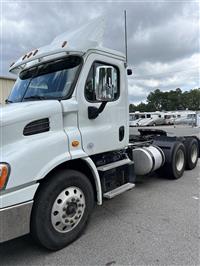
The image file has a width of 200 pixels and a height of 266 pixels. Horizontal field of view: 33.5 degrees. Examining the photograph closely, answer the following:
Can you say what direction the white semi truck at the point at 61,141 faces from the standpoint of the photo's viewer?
facing the viewer and to the left of the viewer
